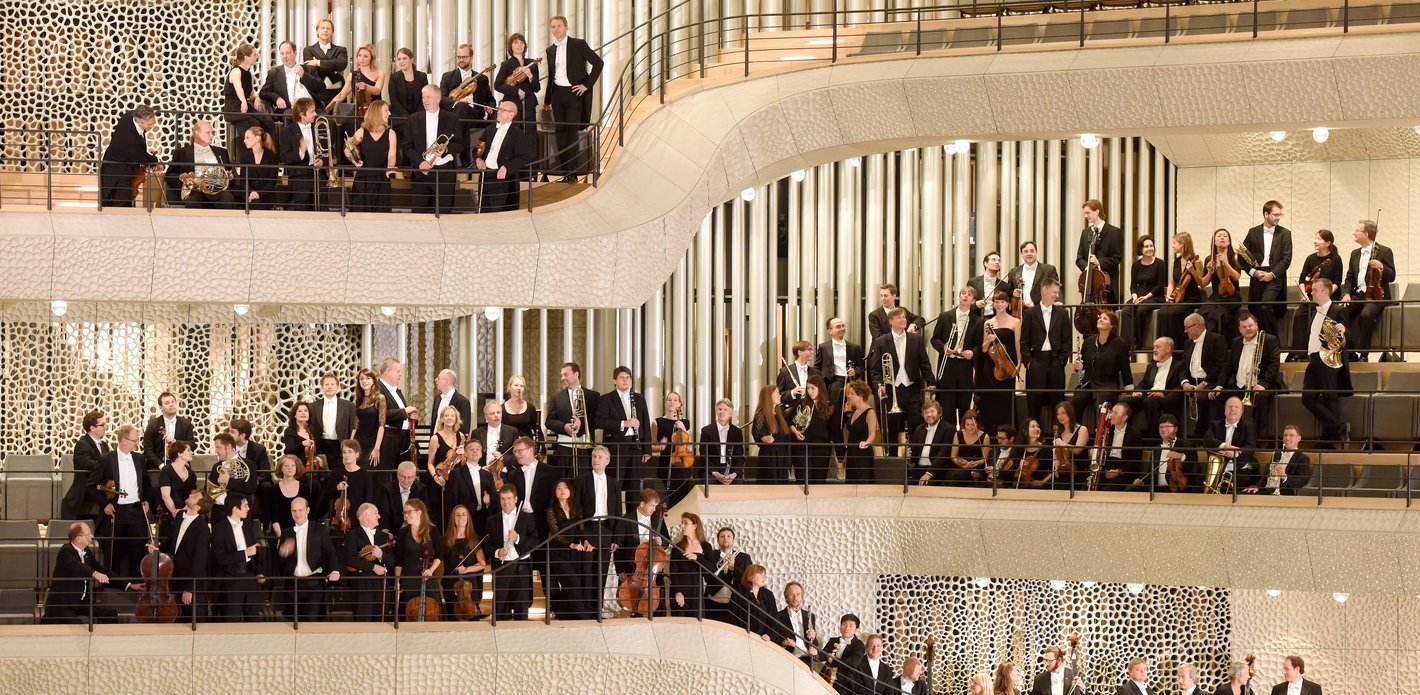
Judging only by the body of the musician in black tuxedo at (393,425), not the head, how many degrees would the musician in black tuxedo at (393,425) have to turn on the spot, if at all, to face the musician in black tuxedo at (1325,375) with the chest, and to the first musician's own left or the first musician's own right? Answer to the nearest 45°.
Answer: approximately 45° to the first musician's own left

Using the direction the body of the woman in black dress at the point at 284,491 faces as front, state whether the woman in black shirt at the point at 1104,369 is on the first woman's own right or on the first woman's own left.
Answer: on the first woman's own left

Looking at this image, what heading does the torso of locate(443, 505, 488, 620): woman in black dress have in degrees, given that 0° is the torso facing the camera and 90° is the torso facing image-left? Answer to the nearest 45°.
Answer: approximately 0°

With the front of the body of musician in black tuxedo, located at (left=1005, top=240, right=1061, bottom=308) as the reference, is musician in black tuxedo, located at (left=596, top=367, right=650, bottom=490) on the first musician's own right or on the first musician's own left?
on the first musician's own right

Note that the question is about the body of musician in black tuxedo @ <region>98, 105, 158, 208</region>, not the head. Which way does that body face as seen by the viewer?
to the viewer's right

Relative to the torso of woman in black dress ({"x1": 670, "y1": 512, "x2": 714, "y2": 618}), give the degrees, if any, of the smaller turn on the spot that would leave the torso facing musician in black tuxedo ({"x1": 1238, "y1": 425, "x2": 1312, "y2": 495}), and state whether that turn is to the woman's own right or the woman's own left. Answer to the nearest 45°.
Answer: approximately 135° to the woman's own left

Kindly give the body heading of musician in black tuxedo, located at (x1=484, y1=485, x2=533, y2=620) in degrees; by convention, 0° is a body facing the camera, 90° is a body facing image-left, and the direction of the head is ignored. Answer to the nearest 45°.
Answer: approximately 0°
